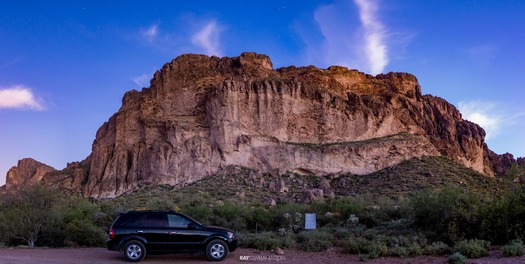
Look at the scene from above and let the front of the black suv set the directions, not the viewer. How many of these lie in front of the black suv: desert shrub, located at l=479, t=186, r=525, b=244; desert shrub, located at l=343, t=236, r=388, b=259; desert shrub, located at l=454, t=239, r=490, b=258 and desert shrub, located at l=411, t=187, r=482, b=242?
4

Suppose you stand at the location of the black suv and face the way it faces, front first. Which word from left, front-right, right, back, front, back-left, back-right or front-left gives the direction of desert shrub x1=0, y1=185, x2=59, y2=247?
back-left

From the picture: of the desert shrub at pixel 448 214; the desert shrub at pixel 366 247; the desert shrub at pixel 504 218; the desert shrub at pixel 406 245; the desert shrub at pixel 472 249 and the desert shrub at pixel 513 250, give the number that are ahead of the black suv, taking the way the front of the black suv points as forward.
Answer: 6

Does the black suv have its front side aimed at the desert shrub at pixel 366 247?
yes

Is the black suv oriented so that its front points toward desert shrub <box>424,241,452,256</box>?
yes

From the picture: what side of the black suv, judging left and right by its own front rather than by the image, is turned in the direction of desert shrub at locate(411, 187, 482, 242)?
front

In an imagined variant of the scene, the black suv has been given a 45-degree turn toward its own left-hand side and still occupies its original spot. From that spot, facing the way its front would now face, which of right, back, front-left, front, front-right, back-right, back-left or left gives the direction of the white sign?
front

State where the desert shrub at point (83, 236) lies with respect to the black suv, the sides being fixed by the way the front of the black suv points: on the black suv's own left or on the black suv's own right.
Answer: on the black suv's own left

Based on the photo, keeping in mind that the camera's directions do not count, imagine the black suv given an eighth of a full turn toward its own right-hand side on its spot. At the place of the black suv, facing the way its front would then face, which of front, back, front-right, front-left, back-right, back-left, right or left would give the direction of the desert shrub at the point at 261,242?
left

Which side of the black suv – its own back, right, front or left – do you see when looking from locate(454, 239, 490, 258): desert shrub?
front

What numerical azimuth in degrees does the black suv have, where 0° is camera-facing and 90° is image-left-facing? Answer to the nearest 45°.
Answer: approximately 270°

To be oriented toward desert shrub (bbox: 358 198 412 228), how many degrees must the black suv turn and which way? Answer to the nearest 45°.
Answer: approximately 45° to its left

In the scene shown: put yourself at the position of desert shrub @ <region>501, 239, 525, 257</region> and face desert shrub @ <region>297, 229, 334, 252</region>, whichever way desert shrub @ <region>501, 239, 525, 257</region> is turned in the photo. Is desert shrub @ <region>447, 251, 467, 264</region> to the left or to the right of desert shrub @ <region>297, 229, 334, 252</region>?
left

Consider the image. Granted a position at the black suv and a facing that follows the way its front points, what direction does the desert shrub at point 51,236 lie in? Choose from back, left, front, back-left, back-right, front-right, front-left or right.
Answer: back-left

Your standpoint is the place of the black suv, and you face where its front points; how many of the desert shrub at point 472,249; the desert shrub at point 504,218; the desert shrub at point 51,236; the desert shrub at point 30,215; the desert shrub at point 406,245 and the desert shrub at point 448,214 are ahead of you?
4
